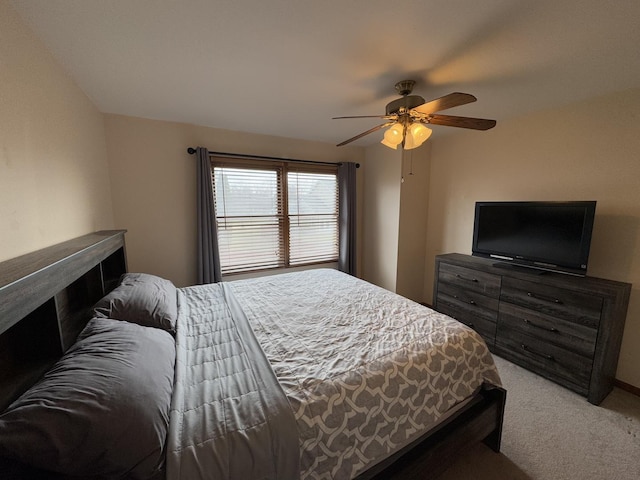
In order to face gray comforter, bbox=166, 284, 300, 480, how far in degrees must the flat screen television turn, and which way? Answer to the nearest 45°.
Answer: approximately 45° to its left

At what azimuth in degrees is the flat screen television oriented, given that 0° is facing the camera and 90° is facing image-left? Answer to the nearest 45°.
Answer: approximately 45°

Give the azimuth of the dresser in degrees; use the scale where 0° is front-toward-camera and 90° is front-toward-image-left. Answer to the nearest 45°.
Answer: approximately 45°

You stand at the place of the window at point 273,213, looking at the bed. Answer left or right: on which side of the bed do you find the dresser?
left
